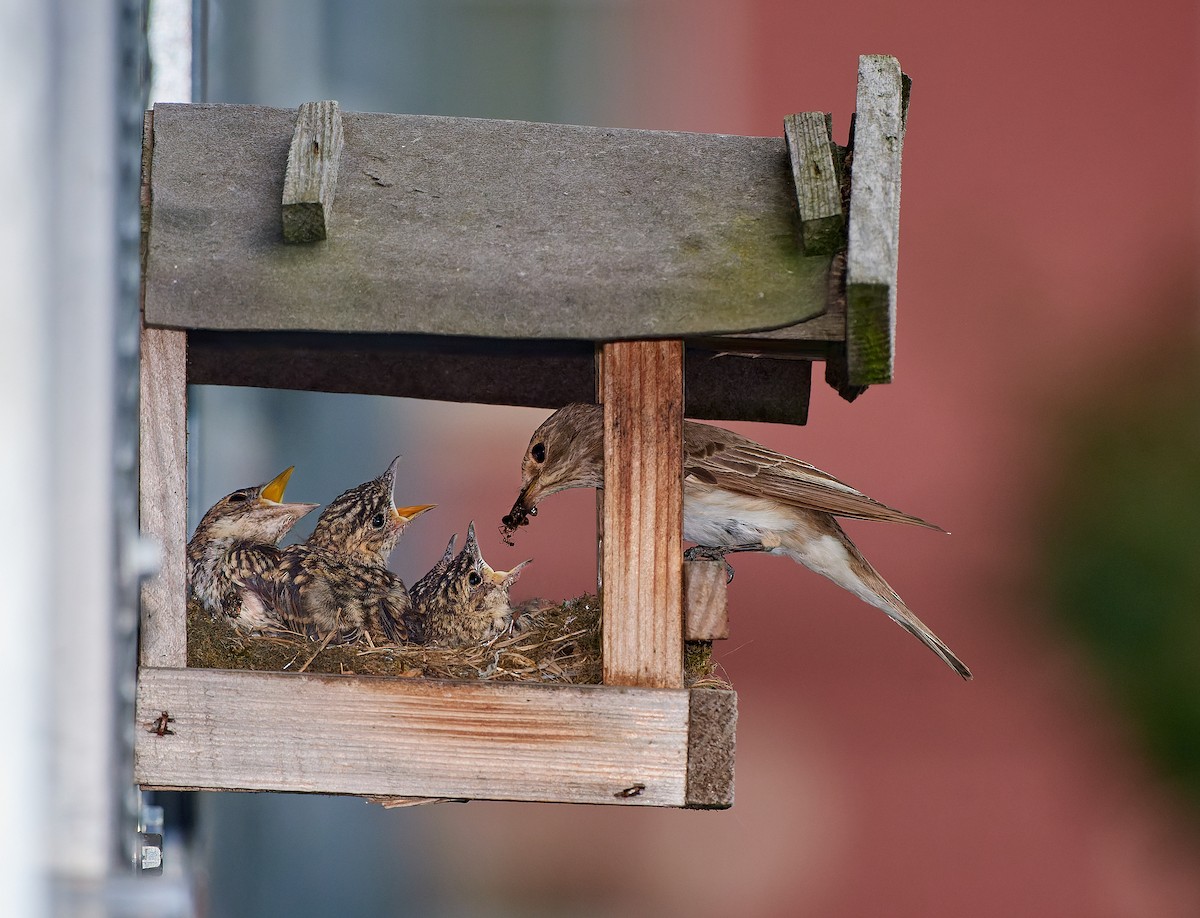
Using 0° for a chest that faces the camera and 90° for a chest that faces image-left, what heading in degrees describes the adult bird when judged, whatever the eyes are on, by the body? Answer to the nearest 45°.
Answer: approximately 90°

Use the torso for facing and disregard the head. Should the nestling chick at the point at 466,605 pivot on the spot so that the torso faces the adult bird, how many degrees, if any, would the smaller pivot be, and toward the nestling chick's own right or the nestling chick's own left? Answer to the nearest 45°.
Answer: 0° — it already faces it

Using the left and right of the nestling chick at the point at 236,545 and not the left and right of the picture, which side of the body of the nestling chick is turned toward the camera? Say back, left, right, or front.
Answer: right

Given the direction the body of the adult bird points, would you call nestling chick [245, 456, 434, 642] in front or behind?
in front

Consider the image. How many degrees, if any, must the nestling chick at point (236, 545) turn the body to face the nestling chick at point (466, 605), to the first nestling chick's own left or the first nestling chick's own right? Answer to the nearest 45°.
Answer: approximately 45° to the first nestling chick's own right

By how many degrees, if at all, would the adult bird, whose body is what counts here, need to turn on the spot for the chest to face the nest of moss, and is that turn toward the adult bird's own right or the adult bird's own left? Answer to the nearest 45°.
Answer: approximately 45° to the adult bird's own left

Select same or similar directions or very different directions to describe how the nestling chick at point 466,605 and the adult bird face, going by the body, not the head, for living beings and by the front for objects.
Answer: very different directions

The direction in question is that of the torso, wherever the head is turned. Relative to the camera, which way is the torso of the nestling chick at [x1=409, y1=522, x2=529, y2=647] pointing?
to the viewer's right
